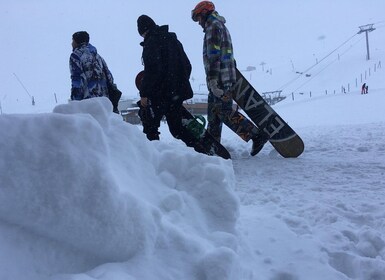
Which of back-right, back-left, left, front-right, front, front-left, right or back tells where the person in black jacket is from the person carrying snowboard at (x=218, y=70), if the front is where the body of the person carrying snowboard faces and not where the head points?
front-left

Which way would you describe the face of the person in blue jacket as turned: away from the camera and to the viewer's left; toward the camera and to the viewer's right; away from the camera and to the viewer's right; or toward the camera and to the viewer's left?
away from the camera and to the viewer's left

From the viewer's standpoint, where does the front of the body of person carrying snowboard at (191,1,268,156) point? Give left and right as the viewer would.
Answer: facing to the left of the viewer

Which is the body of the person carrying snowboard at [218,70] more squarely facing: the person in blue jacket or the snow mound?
the person in blue jacket

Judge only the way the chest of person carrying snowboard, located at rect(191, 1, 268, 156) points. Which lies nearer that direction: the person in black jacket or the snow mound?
the person in black jacket

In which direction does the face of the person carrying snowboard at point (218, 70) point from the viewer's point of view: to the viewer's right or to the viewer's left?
to the viewer's left

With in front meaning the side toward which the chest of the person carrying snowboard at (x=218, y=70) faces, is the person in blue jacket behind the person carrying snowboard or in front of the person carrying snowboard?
in front
